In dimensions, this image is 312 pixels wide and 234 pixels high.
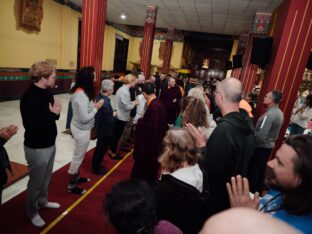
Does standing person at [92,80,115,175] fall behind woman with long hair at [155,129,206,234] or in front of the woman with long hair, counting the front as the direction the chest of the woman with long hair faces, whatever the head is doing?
in front

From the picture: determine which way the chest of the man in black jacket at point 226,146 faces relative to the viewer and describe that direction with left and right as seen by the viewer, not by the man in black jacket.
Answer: facing away from the viewer and to the left of the viewer

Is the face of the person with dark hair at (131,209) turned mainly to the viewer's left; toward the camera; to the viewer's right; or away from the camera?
away from the camera

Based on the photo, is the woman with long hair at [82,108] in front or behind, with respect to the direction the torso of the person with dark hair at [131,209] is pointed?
in front

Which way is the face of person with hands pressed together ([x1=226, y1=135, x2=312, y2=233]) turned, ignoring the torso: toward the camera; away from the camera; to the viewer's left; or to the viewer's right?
to the viewer's left

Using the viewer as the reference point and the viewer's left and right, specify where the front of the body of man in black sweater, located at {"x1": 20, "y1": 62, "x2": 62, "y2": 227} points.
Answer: facing to the right of the viewer

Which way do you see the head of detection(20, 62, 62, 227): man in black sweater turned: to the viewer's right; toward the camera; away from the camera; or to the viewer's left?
to the viewer's right

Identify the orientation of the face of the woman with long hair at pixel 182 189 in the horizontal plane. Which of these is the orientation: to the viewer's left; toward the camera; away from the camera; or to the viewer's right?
away from the camera

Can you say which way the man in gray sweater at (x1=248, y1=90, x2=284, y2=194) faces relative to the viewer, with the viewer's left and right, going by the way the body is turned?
facing to the left of the viewer

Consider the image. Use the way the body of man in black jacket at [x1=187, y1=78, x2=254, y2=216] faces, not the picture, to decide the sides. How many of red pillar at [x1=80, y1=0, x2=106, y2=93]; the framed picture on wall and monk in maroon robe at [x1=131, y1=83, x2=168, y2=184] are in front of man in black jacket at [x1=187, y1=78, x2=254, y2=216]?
3
